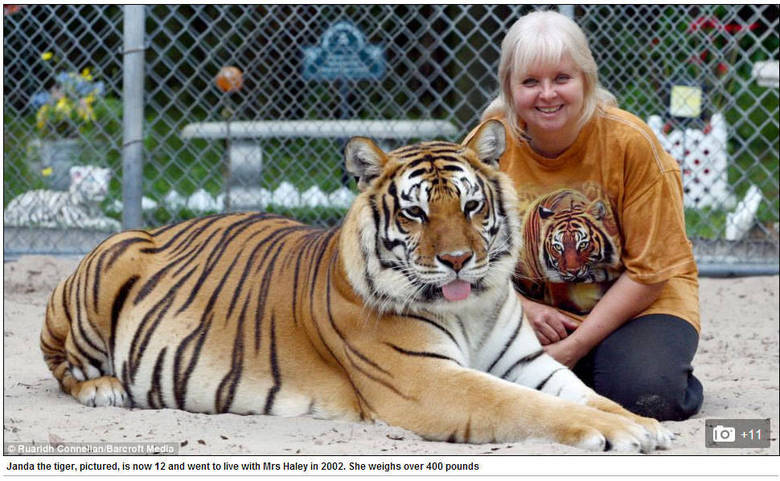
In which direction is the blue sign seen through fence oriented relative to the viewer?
toward the camera

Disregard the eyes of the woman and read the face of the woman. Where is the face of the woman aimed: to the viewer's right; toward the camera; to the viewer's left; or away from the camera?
toward the camera

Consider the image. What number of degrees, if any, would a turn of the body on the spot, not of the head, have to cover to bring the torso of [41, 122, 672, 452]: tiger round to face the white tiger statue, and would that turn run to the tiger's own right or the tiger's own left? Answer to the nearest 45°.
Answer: approximately 180°

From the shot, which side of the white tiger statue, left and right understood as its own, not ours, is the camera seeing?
right

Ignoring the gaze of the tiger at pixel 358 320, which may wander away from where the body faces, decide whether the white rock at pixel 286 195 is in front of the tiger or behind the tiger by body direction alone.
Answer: behind

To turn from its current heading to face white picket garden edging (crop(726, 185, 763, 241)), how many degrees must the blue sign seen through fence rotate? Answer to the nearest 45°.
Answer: approximately 45° to its left

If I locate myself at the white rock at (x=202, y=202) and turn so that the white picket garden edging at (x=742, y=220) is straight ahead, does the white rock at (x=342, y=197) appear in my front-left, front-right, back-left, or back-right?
front-left

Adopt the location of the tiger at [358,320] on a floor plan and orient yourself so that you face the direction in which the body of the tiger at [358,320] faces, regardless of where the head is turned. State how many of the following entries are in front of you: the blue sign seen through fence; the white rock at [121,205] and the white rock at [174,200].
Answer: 0

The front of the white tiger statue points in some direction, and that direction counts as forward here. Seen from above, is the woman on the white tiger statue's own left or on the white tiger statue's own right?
on the white tiger statue's own right

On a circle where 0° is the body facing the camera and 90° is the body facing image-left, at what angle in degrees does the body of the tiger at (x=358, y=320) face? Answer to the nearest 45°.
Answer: approximately 315°
